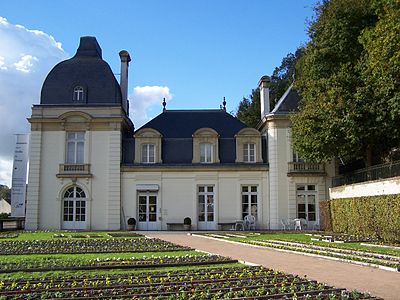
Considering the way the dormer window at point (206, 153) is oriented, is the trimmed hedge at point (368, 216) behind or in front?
in front

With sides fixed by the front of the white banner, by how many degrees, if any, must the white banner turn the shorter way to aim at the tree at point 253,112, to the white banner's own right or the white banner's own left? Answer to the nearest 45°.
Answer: approximately 90° to the white banner's own left

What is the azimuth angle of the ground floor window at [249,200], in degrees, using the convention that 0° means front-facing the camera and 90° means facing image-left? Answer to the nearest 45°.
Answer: approximately 0°

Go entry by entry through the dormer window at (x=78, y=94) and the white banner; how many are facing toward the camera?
2

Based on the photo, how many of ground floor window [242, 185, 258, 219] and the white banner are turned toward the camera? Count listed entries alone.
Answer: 2

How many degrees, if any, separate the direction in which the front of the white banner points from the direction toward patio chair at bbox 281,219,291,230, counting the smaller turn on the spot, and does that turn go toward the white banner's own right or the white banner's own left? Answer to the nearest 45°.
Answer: approximately 90° to the white banner's own left
